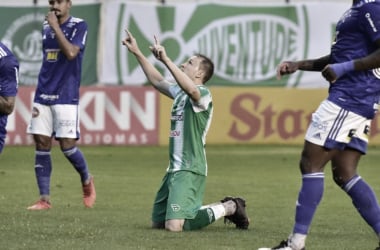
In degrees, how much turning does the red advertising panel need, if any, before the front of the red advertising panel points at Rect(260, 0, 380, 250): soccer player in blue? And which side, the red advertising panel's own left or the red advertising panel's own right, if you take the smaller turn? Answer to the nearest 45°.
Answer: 0° — it already faces them

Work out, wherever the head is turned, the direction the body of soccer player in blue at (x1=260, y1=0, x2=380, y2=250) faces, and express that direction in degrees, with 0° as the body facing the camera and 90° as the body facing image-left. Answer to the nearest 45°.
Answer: approximately 90°

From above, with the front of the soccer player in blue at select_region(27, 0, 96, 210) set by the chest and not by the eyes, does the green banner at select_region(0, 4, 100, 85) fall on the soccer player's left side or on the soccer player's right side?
on the soccer player's right side

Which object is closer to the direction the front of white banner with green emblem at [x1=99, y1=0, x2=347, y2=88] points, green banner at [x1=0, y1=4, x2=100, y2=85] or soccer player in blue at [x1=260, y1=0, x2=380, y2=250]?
the soccer player in blue

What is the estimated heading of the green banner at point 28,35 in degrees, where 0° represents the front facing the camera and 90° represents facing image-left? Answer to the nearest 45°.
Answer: approximately 0°

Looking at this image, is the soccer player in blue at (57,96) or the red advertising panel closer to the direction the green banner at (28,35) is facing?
the soccer player in blue
